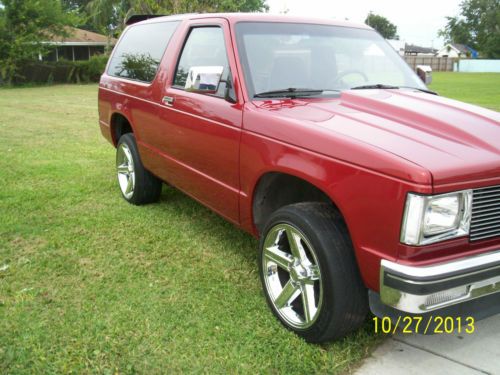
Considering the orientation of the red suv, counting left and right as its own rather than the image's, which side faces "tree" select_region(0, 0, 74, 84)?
back

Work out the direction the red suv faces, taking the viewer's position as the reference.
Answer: facing the viewer and to the right of the viewer

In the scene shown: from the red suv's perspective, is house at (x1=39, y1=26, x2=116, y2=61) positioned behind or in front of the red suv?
behind

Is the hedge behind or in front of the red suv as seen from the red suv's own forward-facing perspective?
behind
